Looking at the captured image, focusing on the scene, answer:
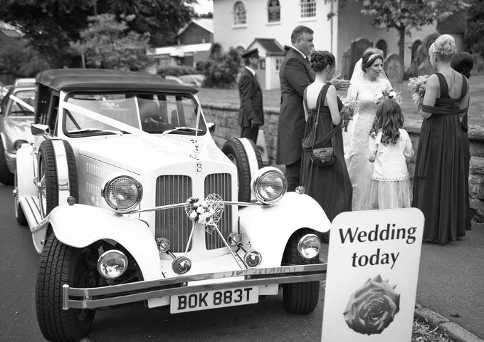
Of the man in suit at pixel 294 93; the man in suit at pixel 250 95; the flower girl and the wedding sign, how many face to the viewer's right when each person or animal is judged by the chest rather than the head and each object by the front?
2

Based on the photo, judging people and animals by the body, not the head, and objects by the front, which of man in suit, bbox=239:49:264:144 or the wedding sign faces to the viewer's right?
the man in suit

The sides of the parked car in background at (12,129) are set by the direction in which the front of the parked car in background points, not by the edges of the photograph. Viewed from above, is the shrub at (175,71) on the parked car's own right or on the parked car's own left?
on the parked car's own left

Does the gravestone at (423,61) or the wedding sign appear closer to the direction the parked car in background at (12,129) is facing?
the wedding sign

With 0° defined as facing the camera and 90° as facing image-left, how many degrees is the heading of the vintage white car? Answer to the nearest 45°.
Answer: approximately 315°

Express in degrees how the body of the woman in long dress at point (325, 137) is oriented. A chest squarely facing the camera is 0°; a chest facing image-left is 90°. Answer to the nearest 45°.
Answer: approximately 225°

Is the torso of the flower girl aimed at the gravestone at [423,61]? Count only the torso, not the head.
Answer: yes

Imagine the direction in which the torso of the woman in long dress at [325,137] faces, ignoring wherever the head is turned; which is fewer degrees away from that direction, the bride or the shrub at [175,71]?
the bride

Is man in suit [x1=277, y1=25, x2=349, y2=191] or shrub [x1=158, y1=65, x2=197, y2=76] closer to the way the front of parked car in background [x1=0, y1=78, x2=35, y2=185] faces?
the man in suit

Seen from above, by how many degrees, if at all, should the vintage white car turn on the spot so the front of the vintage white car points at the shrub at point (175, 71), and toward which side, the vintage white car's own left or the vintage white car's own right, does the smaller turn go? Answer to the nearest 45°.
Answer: approximately 135° to the vintage white car's own left

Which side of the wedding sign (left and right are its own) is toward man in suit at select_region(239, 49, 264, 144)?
back

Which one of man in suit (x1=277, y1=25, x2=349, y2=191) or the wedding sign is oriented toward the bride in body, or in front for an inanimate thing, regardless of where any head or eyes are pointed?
the man in suit
